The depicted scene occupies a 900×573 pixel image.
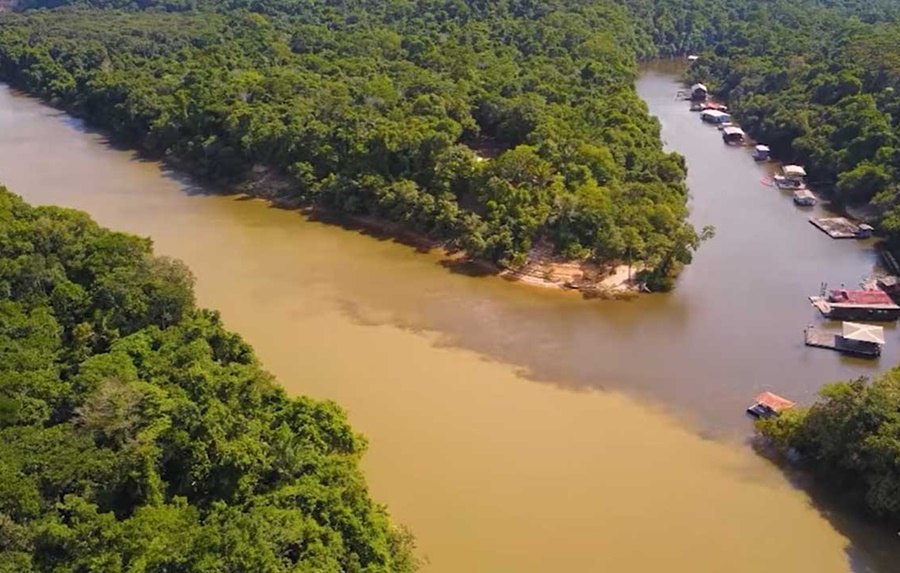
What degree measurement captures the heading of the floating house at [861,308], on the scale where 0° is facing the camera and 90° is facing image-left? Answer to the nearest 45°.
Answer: approximately 90°

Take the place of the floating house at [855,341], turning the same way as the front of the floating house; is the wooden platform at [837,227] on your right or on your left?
on your right

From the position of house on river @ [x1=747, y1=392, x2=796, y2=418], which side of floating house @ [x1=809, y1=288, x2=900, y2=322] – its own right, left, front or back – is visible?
left

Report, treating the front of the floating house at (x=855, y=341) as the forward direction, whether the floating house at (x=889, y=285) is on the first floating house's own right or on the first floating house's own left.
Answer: on the first floating house's own right

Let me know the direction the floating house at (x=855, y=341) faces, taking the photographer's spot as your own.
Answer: facing to the left of the viewer

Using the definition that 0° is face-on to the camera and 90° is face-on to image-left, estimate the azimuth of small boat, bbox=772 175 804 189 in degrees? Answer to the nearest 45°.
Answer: approximately 90°

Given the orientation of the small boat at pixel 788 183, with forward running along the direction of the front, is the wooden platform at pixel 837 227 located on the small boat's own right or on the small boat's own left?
on the small boat's own left

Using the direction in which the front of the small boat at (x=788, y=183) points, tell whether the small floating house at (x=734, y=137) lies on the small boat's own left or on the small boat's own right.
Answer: on the small boat's own right

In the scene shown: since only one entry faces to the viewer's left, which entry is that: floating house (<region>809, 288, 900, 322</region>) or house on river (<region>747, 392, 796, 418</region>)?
the floating house
